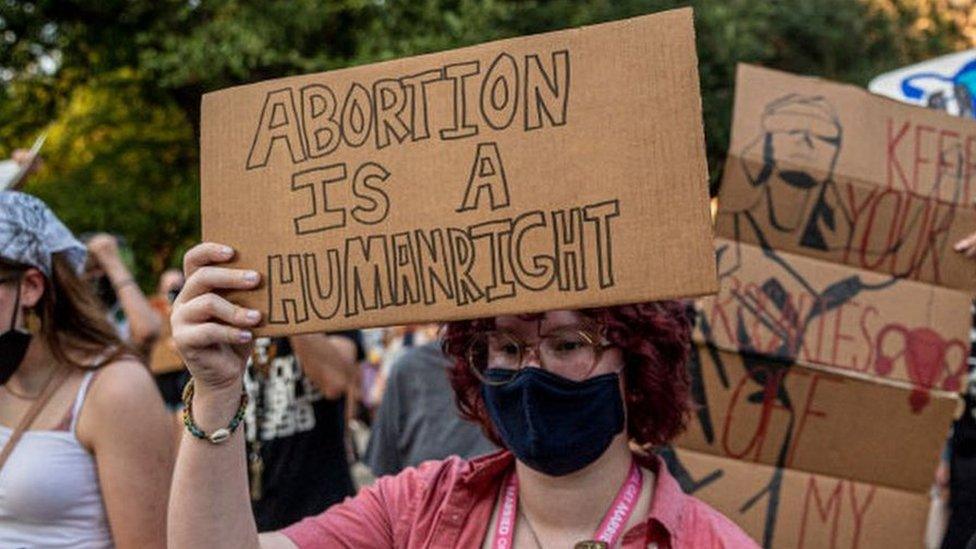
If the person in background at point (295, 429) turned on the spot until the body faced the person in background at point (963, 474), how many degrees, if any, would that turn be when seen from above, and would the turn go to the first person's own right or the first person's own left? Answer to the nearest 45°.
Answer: approximately 90° to the first person's own left

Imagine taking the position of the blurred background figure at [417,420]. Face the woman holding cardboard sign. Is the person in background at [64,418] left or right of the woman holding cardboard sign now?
right

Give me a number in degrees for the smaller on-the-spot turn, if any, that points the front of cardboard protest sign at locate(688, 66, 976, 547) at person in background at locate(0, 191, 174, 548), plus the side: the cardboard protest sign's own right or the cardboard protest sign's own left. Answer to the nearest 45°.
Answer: approximately 45° to the cardboard protest sign's own right

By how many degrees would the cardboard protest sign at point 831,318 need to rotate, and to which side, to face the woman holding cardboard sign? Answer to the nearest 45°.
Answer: approximately 45° to its right

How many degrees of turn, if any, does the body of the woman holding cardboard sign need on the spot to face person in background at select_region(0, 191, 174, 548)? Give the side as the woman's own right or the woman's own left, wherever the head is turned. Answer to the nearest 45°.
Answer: approximately 135° to the woman's own right

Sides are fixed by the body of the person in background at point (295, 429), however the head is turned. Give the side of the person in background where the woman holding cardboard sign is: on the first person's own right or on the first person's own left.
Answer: on the first person's own left

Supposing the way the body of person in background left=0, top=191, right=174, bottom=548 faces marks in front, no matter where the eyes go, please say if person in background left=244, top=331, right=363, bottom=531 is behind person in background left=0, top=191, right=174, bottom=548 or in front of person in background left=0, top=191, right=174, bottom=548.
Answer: behind

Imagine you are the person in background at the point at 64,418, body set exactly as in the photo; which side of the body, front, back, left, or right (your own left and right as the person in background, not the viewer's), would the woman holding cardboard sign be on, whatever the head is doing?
left

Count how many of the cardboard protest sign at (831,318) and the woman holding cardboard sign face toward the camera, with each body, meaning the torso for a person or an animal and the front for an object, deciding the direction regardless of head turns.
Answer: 2

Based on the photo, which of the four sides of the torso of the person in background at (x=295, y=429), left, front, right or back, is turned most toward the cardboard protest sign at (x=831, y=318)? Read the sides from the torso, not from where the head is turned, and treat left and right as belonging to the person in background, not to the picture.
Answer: left
